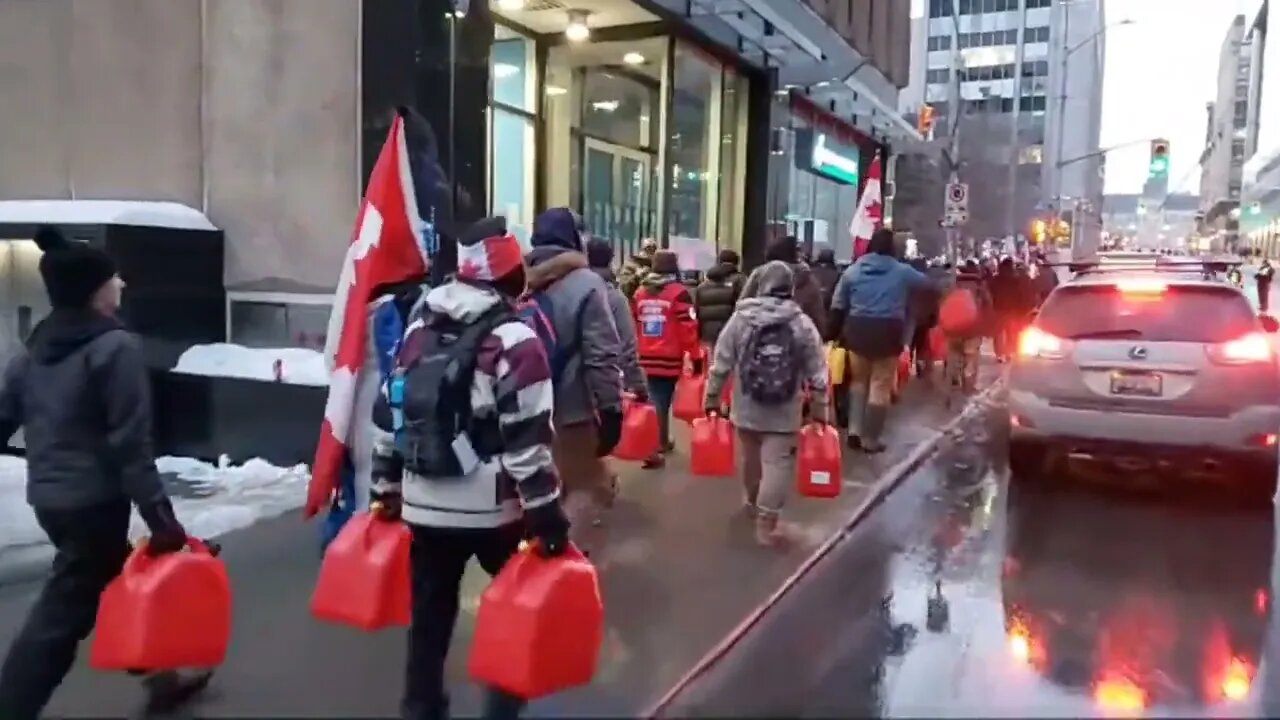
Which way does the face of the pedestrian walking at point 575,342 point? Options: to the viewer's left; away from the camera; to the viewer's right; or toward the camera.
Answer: away from the camera

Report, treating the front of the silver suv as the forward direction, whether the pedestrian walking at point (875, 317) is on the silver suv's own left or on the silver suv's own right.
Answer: on the silver suv's own left

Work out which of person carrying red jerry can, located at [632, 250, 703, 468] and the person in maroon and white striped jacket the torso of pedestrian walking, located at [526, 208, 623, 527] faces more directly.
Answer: the person carrying red jerry can

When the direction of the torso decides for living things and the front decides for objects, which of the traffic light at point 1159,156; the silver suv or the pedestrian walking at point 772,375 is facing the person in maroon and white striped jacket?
the traffic light

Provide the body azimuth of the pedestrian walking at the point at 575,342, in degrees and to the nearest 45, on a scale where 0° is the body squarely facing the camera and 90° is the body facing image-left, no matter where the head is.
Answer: approximately 225°

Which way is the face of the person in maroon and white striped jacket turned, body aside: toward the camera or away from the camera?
away from the camera

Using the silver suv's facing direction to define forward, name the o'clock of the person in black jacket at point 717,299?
The person in black jacket is roughly at 9 o'clock from the silver suv.

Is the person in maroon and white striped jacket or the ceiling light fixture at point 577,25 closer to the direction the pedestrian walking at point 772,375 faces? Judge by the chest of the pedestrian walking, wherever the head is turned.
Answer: the ceiling light fixture

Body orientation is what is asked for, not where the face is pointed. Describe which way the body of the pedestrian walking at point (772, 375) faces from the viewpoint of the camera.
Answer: away from the camera

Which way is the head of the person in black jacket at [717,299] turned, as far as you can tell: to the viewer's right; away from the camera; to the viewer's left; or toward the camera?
away from the camera

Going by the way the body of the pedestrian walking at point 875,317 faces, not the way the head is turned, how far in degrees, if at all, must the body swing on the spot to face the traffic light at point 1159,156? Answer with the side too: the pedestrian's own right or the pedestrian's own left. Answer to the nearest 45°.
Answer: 0° — they already face it

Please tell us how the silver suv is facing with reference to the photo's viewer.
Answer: facing away from the viewer

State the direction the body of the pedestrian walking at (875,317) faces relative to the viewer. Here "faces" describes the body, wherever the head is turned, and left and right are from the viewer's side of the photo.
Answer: facing away from the viewer

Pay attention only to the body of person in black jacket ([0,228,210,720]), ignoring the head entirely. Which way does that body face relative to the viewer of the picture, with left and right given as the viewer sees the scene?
facing away from the viewer and to the right of the viewer

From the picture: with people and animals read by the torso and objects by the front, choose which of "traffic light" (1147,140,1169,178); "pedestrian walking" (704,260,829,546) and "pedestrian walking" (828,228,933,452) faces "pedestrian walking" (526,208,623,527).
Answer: the traffic light

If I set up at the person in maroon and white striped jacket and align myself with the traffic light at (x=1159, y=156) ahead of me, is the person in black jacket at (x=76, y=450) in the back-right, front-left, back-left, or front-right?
back-left
